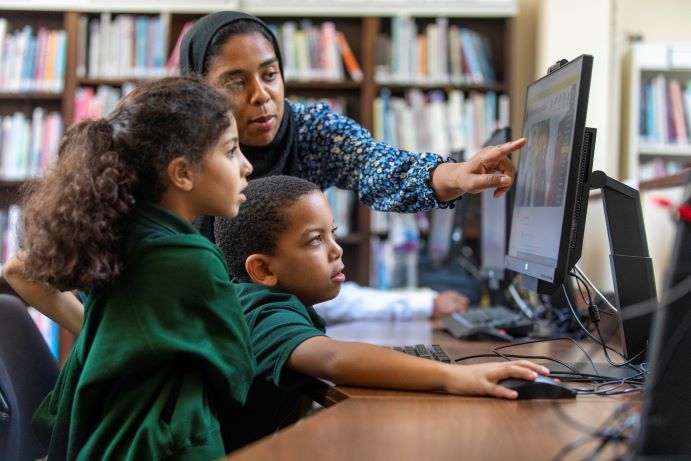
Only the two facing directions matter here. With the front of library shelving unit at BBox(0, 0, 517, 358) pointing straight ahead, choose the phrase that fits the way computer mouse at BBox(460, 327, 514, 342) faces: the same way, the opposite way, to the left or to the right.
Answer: to the left

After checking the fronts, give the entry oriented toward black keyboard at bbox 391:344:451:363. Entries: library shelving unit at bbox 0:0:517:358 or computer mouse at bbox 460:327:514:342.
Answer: the library shelving unit

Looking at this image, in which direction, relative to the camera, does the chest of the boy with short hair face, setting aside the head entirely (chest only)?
to the viewer's right

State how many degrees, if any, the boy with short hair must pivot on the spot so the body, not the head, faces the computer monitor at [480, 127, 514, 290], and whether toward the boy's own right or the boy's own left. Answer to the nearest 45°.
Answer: approximately 45° to the boy's own left

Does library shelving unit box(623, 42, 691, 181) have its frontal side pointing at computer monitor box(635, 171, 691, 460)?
yes

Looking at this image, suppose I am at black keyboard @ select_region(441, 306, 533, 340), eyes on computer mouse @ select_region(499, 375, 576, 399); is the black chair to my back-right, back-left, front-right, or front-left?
front-right

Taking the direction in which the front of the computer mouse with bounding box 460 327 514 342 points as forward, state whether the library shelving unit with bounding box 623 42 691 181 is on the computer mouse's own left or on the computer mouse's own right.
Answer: on the computer mouse's own left

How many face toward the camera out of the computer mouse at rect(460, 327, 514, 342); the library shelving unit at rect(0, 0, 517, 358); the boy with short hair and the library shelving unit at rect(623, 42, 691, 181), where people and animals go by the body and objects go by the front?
2

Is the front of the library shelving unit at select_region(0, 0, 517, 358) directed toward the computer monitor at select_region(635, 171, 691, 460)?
yes

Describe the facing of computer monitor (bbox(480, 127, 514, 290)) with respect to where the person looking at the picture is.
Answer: facing the viewer and to the left of the viewer

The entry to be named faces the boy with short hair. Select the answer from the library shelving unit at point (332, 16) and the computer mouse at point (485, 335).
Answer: the library shelving unit

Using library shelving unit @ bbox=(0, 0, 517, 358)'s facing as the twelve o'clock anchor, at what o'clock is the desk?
The desk is roughly at 12 o'clock from the library shelving unit.

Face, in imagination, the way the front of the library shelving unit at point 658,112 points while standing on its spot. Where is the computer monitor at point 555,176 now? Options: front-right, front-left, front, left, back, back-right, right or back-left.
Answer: front

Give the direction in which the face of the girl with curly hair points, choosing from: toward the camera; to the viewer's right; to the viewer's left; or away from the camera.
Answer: to the viewer's right

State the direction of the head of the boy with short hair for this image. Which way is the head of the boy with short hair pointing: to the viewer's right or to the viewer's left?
to the viewer's right
